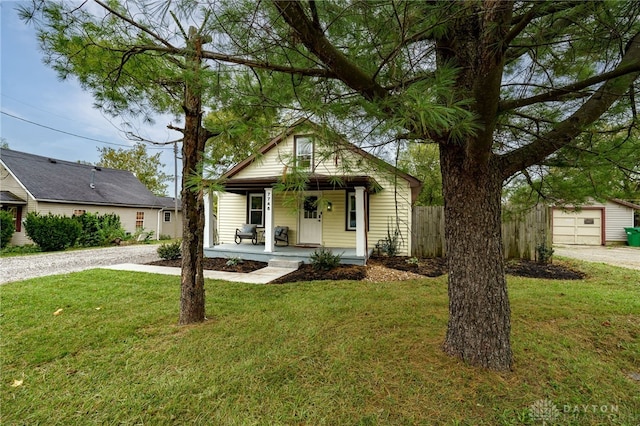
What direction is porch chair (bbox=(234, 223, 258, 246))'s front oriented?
toward the camera

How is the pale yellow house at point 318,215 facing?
toward the camera

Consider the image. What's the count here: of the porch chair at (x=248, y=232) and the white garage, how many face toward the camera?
2

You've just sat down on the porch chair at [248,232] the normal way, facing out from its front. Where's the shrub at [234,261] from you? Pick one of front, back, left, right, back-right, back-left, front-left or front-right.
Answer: front

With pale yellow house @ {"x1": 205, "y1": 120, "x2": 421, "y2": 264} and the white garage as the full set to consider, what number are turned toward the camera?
2

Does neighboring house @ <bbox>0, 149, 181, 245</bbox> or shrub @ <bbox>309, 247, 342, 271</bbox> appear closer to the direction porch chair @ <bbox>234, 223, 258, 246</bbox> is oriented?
the shrub

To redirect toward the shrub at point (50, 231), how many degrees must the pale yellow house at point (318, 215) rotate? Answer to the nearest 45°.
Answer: approximately 90° to its right

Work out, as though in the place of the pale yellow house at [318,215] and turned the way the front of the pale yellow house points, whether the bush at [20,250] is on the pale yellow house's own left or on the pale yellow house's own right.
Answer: on the pale yellow house's own right
